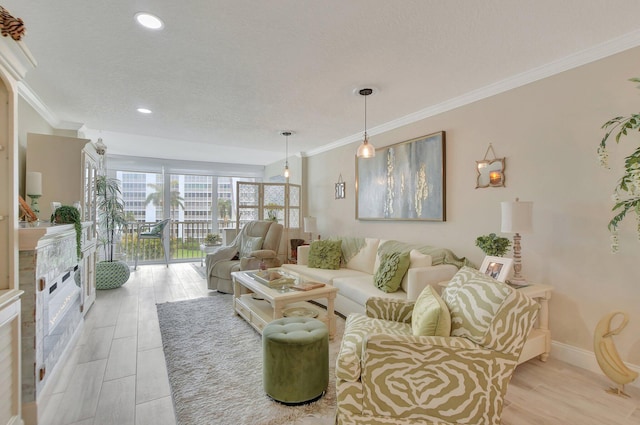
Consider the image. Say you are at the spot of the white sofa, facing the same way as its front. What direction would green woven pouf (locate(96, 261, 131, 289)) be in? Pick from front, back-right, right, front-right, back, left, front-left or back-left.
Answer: front-right

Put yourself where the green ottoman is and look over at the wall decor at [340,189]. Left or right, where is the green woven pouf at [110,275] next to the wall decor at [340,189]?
left

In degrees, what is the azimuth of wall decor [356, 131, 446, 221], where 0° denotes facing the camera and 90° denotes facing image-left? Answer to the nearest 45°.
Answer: approximately 45°

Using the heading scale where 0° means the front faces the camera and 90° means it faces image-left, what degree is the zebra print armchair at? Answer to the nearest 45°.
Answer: approximately 90°

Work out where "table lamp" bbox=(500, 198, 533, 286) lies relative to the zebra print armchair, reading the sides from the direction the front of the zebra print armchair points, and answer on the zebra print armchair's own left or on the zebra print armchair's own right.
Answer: on the zebra print armchair's own right

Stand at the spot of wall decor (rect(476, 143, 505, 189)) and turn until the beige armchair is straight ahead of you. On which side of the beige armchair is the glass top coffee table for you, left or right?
left

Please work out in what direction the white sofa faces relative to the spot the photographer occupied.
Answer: facing the viewer and to the left of the viewer

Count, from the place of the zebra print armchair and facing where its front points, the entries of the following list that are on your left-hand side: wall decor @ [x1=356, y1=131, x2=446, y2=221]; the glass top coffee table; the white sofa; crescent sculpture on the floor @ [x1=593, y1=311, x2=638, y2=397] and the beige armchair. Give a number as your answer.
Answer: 0

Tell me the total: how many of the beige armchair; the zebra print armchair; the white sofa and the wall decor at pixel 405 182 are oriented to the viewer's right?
0

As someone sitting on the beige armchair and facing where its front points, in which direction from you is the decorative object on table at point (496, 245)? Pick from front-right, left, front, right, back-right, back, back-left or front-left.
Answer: left

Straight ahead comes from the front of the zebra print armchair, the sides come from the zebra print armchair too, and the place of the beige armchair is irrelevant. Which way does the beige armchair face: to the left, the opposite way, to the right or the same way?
to the left

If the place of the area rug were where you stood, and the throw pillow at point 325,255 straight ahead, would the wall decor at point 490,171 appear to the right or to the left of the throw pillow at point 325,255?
right

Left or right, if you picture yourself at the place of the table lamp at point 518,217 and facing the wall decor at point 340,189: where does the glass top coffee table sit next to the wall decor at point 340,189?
left

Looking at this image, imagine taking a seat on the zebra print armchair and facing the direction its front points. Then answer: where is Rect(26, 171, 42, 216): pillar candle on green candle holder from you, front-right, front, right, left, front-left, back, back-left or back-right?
front

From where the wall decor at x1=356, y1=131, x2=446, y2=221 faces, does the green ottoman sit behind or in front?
in front

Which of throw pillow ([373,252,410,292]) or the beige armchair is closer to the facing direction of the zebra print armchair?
the beige armchair

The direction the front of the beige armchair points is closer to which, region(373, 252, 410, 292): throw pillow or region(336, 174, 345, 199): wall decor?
the throw pillow

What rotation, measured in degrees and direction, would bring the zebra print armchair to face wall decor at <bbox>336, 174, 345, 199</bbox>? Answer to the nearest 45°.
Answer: approximately 45° to its right
